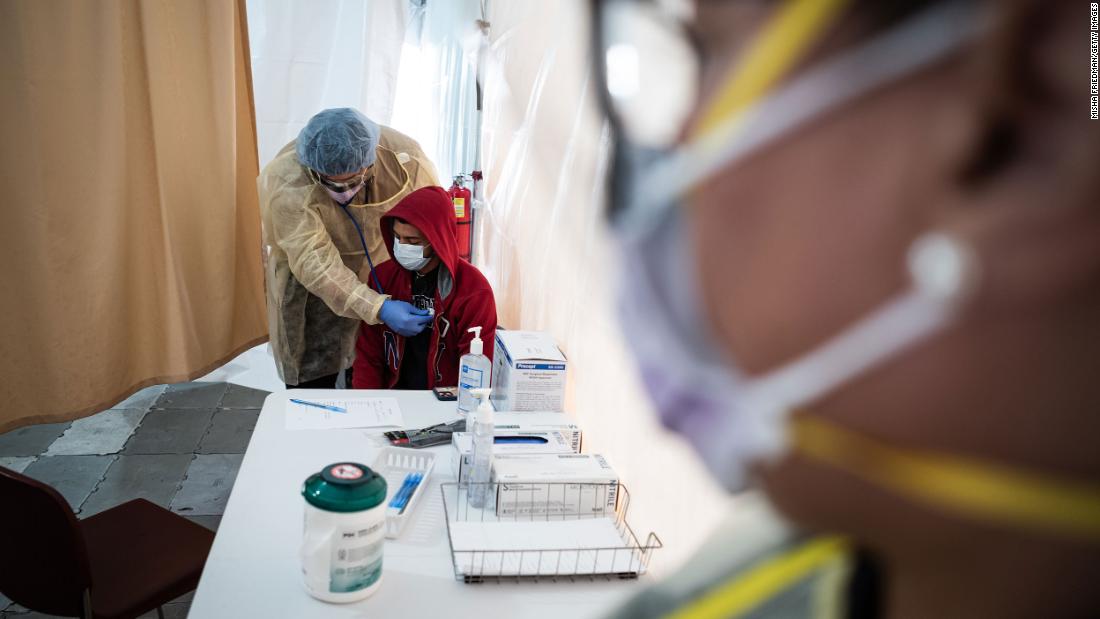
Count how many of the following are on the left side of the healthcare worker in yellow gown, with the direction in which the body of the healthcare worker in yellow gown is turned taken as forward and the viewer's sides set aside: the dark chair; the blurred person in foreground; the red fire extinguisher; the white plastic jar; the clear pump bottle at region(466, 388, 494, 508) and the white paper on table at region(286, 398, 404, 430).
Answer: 1

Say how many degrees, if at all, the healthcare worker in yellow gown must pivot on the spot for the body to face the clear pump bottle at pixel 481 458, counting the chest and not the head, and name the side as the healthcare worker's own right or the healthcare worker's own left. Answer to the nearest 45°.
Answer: approximately 45° to the healthcare worker's own right

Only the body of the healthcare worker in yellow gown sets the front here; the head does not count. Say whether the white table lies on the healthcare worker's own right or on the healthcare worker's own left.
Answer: on the healthcare worker's own right

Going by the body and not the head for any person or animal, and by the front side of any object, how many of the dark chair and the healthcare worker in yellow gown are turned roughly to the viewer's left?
0

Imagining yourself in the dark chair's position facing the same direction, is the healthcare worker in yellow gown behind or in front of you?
in front

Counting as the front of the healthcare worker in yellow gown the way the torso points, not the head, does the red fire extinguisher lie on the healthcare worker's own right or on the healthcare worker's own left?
on the healthcare worker's own left

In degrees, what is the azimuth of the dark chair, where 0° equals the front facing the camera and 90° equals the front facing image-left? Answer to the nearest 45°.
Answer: approximately 225°

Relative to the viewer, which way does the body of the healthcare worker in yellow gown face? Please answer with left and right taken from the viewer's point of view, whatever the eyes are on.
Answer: facing the viewer and to the right of the viewer

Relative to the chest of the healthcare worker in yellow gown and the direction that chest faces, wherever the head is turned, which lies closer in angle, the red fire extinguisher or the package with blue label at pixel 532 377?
the package with blue label

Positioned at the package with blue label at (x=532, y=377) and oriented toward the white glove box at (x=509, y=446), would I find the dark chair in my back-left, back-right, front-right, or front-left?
front-right

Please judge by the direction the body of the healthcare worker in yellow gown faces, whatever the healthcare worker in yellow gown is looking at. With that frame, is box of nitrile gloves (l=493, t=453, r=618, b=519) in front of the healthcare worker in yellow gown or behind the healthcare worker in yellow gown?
in front

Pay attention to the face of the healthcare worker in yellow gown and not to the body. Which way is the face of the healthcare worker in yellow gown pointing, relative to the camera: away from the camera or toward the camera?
toward the camera
